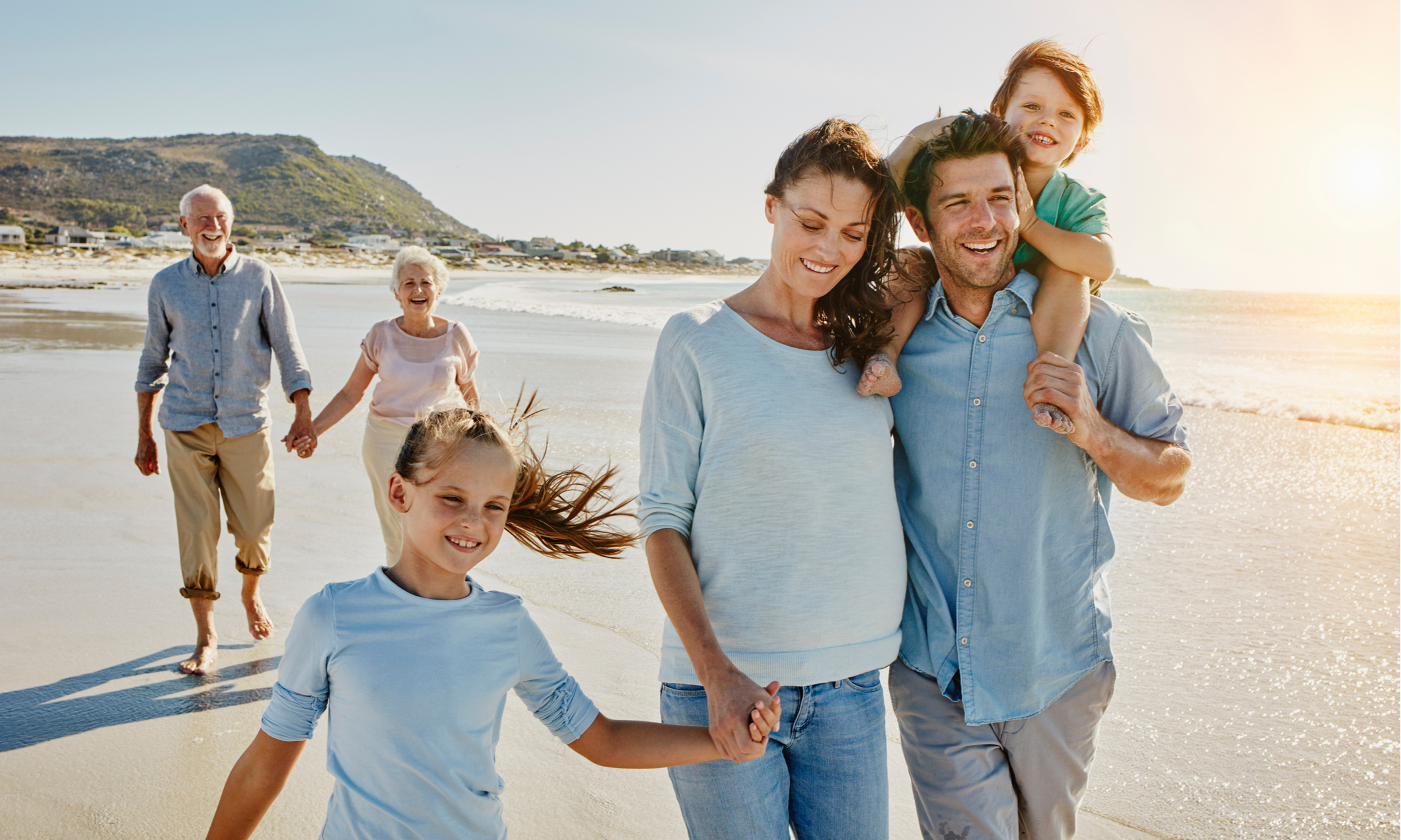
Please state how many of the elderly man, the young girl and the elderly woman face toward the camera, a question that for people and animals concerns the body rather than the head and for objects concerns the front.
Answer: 3

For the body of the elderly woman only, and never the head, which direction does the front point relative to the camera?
toward the camera

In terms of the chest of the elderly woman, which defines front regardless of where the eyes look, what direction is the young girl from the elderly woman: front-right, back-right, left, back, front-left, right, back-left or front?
front

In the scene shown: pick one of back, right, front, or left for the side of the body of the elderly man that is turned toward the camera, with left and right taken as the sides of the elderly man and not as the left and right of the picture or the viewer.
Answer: front

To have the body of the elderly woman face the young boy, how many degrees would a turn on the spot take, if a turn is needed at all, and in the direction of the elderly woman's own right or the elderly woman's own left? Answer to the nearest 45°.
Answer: approximately 45° to the elderly woman's own left

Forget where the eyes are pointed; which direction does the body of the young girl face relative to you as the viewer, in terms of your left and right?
facing the viewer

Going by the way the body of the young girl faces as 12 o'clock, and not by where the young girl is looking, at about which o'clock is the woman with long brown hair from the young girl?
The woman with long brown hair is roughly at 9 o'clock from the young girl.

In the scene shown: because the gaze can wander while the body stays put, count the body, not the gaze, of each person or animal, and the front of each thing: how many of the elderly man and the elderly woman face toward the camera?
2

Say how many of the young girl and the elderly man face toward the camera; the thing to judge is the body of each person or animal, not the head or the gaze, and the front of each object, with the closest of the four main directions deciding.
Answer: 2

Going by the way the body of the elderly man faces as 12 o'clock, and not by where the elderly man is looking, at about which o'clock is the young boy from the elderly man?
The young boy is roughly at 11 o'clock from the elderly man.

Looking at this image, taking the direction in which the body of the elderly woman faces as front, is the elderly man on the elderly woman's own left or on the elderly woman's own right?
on the elderly woman's own right
